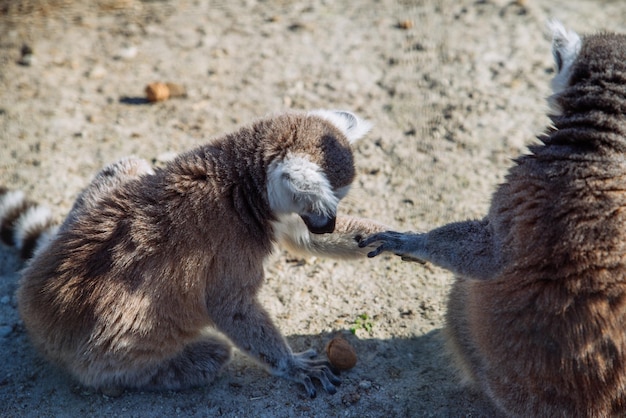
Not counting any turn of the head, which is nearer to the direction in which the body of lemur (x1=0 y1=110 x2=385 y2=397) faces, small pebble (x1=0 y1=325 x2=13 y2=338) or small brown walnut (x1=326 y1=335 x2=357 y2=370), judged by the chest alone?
the small brown walnut

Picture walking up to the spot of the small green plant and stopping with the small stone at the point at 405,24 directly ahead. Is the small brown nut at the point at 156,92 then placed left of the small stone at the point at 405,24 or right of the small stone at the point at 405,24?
left

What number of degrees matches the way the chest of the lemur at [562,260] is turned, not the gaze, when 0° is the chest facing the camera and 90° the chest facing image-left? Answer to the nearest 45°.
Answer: approximately 180°

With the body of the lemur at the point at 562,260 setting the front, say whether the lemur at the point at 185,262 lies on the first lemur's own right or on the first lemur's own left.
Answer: on the first lemur's own left

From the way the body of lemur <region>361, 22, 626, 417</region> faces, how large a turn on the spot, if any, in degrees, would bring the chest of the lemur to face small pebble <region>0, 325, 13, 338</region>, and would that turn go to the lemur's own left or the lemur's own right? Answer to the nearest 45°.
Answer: approximately 90° to the lemur's own left

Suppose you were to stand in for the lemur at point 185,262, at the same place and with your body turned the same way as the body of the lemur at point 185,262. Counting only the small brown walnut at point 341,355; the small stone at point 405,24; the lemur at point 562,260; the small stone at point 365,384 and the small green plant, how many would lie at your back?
0

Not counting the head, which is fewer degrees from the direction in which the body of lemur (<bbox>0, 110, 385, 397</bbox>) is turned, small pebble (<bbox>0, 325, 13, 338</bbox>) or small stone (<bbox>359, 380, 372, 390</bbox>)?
the small stone

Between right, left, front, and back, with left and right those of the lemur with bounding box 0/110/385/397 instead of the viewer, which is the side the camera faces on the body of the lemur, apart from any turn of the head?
right

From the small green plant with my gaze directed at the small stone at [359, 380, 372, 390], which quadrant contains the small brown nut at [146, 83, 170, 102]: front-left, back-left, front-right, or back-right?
back-right

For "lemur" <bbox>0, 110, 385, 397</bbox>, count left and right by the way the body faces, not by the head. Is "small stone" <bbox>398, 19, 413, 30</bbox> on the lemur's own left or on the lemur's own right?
on the lemur's own left
